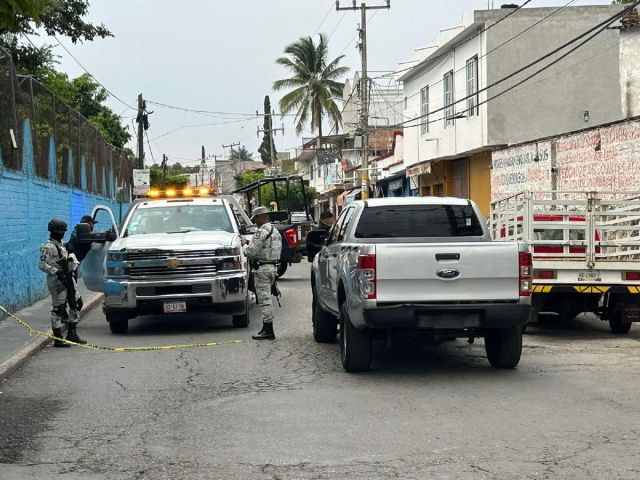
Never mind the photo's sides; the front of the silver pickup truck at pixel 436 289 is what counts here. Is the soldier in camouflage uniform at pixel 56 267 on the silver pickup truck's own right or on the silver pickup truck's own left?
on the silver pickup truck's own left

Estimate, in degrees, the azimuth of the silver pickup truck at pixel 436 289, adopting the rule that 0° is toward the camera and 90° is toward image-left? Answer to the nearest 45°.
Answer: approximately 180°

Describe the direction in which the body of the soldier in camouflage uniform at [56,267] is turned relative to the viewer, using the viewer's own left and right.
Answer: facing the viewer and to the right of the viewer

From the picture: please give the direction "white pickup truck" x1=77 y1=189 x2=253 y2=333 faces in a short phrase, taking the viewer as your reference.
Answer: facing the viewer

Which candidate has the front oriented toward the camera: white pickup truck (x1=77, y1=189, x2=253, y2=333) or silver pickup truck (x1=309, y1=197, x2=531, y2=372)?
white pickup truck (x1=77, y1=189, x2=253, y2=333)

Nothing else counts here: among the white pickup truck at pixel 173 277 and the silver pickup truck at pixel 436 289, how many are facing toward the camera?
1

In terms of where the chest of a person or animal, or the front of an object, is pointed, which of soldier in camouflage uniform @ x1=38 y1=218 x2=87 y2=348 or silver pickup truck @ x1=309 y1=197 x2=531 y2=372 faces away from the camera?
the silver pickup truck

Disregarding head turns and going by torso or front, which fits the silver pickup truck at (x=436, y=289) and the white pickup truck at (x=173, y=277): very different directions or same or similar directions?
very different directions

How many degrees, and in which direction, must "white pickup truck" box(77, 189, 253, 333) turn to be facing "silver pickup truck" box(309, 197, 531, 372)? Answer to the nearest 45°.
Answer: approximately 45° to its left

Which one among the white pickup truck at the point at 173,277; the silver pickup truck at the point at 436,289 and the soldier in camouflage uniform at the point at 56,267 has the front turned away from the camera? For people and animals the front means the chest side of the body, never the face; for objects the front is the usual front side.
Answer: the silver pickup truck at the point at 436,289
